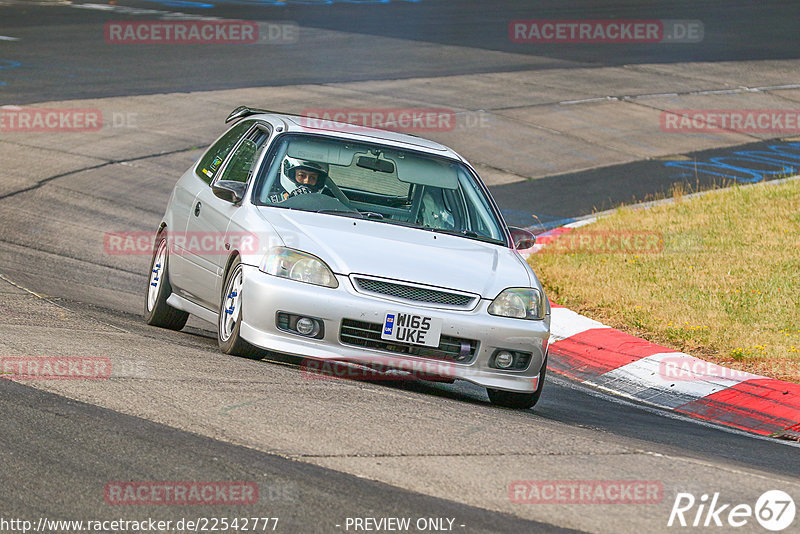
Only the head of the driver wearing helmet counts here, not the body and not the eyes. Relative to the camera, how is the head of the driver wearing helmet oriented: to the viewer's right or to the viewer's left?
to the viewer's right

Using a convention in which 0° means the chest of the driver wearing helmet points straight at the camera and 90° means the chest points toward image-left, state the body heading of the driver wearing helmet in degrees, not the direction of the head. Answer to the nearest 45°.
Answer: approximately 315°
